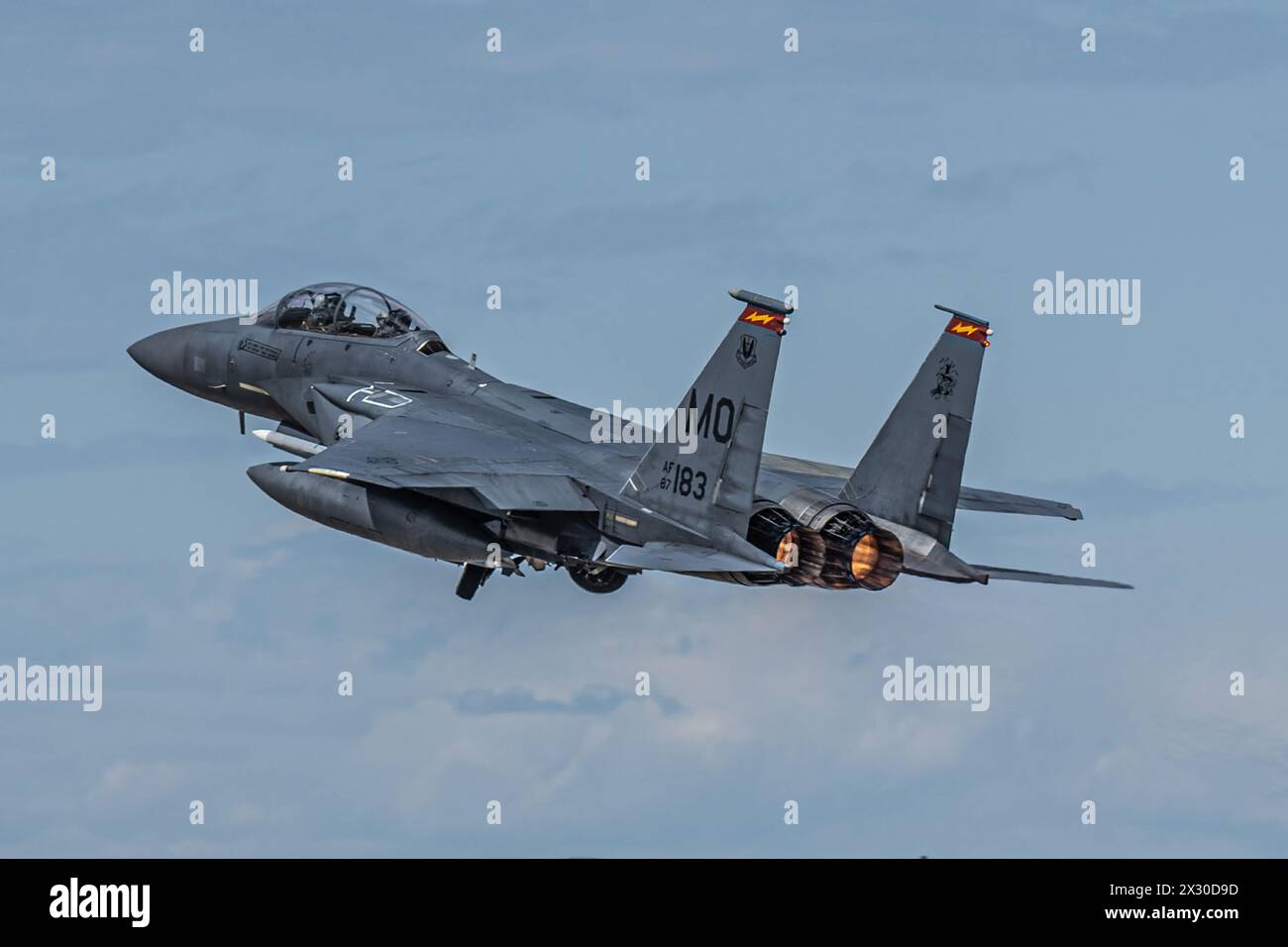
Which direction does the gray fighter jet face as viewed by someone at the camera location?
facing away from the viewer and to the left of the viewer
